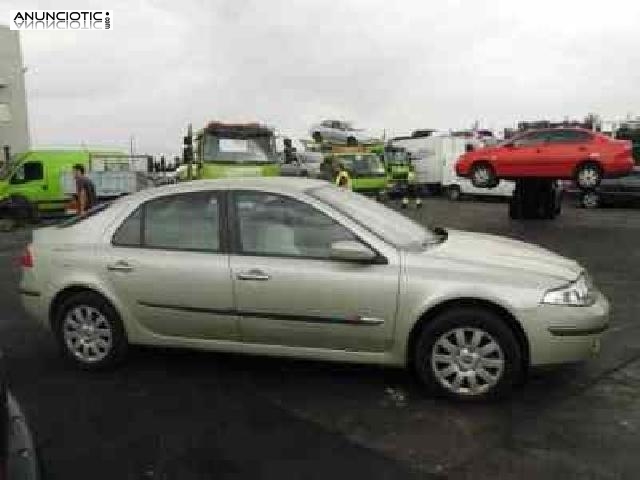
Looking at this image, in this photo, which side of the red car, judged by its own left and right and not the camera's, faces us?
left

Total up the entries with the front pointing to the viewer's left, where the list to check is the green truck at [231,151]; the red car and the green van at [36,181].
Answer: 2

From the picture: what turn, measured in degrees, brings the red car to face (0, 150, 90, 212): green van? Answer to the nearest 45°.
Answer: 0° — it already faces it

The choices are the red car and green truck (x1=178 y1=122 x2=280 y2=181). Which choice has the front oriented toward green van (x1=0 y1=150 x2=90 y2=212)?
the red car

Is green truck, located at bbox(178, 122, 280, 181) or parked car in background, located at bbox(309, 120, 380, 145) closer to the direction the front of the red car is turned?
the green truck

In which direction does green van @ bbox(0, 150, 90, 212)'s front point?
to the viewer's left

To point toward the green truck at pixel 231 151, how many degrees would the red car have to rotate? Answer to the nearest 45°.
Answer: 0° — it already faces it
